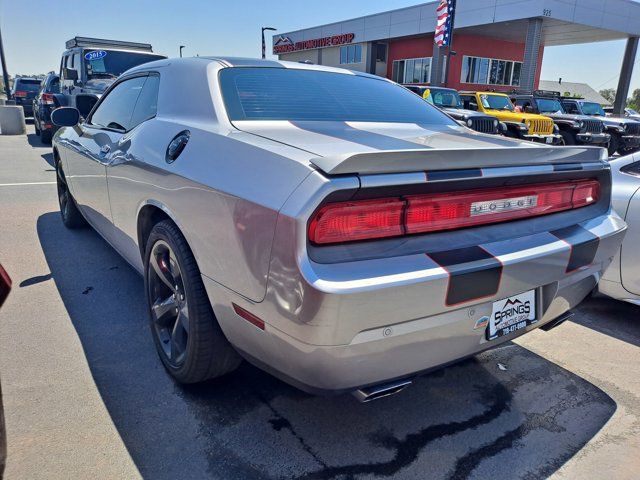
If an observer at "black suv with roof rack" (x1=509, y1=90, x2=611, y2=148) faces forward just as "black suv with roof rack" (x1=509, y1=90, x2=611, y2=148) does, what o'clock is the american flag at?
The american flag is roughly at 6 o'clock from the black suv with roof rack.

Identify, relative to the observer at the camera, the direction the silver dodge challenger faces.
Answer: facing away from the viewer and to the left of the viewer

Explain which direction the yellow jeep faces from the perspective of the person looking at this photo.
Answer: facing the viewer and to the right of the viewer

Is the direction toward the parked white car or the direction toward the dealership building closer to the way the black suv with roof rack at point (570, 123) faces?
the parked white car

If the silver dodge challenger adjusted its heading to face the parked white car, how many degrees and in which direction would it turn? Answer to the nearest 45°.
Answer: approximately 90° to its right

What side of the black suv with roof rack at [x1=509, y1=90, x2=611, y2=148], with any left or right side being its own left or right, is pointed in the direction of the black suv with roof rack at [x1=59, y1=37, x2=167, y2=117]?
right

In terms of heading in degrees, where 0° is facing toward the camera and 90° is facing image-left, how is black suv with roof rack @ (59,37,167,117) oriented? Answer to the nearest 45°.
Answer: approximately 315°

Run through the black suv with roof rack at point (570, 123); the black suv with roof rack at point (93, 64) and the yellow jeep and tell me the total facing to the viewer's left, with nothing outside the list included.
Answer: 0

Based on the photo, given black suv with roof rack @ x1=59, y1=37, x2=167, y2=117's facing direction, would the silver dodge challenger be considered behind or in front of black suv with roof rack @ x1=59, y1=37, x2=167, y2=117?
in front

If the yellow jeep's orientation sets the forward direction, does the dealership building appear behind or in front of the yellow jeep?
behind

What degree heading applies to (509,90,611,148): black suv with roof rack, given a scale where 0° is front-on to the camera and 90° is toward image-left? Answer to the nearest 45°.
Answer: approximately 315°

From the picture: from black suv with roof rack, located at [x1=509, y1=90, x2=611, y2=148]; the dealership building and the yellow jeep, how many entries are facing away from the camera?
0

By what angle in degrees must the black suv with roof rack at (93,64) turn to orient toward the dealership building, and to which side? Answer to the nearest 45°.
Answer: approximately 90° to its left

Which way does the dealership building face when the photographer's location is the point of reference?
facing the viewer and to the left of the viewer

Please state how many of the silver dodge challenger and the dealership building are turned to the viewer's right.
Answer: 0

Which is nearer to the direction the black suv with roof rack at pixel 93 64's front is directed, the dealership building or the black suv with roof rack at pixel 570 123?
the black suv with roof rack
